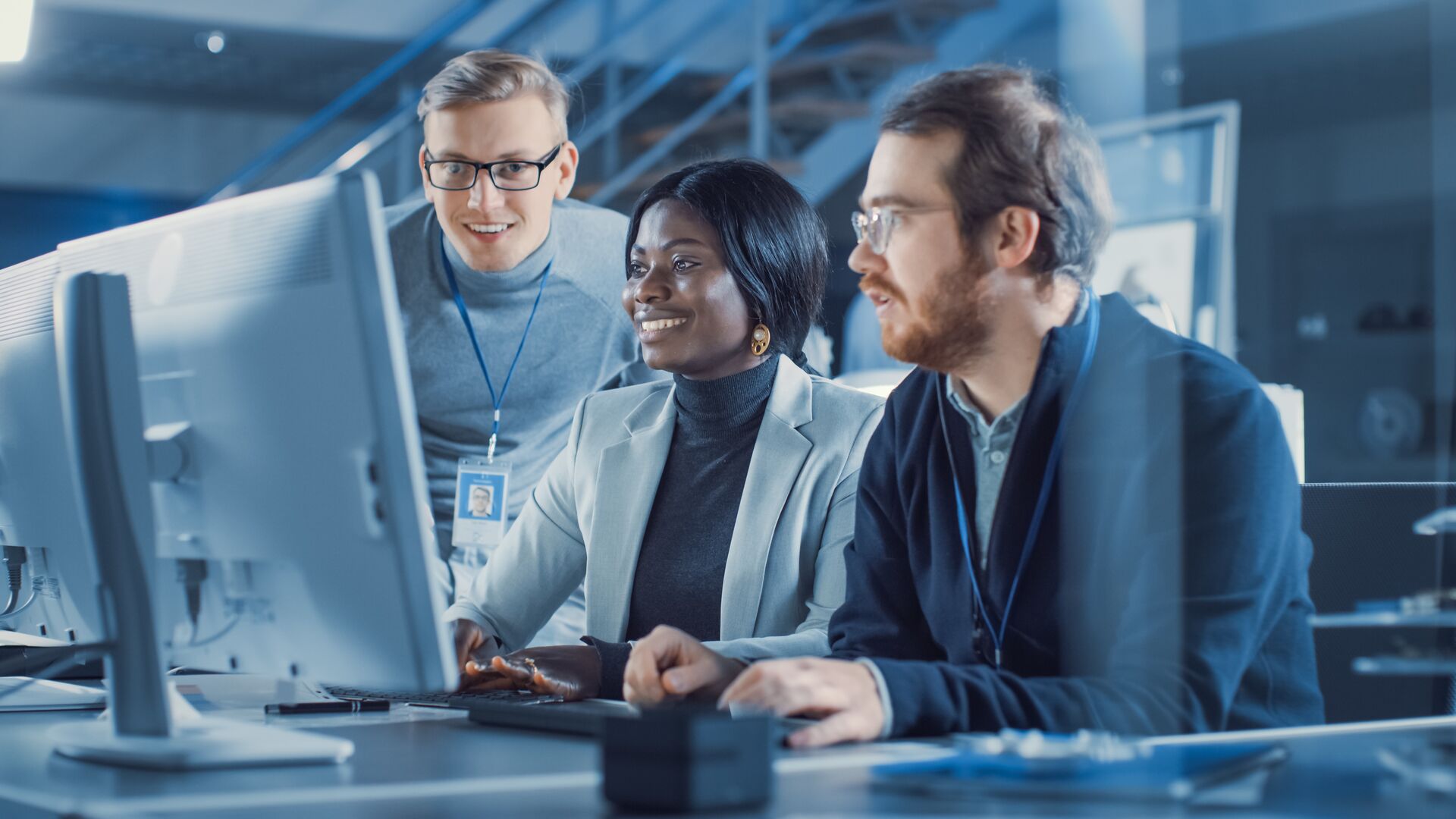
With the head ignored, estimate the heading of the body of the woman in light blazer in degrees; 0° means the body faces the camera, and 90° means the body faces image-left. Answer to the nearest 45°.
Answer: approximately 45°

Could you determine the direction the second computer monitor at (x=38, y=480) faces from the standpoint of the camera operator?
facing away from the viewer and to the right of the viewer

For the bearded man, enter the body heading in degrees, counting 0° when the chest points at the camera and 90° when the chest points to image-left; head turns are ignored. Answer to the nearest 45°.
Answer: approximately 45°

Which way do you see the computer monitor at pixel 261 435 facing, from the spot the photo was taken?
facing away from the viewer and to the right of the viewer

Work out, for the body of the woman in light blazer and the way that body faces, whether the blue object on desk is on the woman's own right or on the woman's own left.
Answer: on the woman's own left
